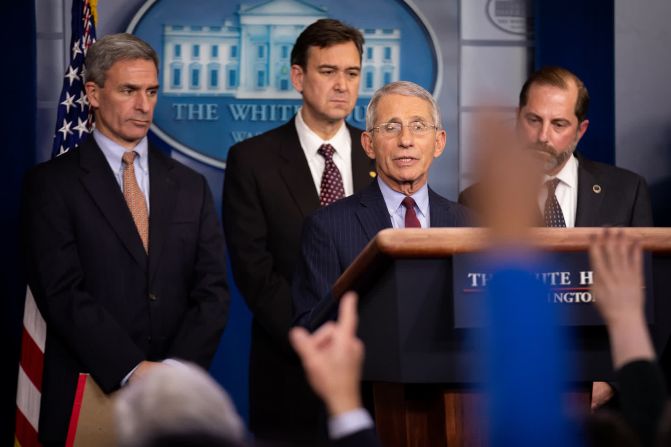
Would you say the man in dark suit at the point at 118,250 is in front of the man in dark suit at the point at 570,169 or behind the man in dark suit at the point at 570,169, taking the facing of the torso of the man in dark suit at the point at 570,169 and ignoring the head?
in front

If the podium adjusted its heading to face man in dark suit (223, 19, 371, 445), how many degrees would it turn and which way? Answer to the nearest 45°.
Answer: approximately 180°

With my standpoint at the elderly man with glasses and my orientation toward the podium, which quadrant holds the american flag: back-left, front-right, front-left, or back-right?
back-right

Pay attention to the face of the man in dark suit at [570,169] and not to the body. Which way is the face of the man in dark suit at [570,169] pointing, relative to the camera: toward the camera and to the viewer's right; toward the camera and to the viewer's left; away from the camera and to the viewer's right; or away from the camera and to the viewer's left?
toward the camera and to the viewer's left

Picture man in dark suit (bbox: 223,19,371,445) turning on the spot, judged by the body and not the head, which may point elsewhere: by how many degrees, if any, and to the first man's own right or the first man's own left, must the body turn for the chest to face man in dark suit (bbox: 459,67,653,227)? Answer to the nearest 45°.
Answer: approximately 45° to the first man's own left

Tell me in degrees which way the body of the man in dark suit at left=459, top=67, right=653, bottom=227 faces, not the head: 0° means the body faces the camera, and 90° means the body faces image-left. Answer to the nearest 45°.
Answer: approximately 45°

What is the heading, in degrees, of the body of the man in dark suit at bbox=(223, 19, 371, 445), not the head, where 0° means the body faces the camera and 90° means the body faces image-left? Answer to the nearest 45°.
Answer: approximately 315°

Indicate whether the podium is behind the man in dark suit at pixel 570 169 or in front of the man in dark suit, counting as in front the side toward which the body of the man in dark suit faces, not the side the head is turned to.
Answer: in front

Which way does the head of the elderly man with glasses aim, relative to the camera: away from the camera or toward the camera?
toward the camera

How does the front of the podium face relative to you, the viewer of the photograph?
facing the viewer
